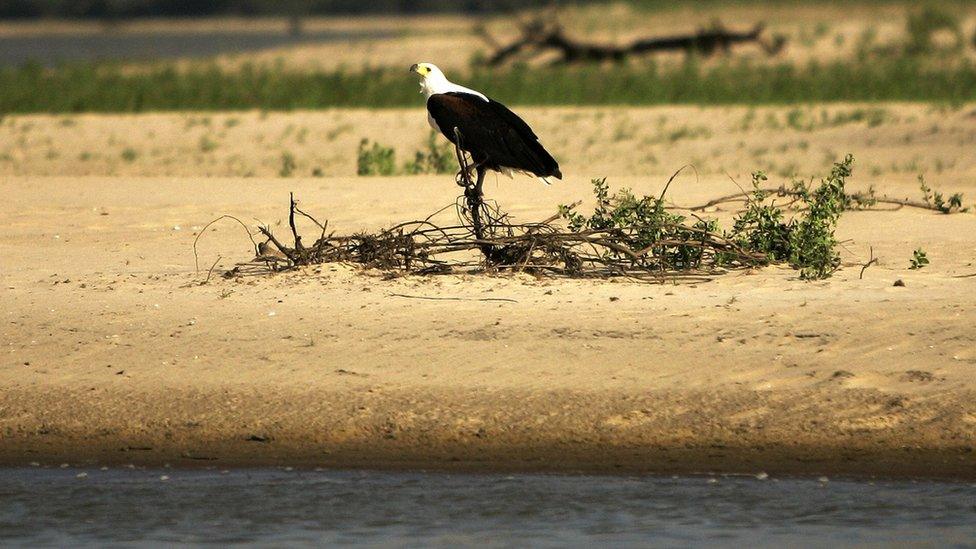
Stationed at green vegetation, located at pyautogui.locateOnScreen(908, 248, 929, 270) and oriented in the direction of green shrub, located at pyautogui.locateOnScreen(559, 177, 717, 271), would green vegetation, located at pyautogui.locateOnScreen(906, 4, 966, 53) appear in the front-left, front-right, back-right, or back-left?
back-right

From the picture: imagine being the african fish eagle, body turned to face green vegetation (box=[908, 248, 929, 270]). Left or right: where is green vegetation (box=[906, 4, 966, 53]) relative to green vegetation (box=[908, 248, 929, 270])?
left

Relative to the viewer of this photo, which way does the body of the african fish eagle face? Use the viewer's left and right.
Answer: facing to the left of the viewer

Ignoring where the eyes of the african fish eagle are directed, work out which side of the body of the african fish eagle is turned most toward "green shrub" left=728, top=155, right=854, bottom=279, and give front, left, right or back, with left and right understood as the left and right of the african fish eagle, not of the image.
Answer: back

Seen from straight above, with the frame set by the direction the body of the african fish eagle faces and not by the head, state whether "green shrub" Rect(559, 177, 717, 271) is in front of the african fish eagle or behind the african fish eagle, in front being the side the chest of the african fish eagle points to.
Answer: behind

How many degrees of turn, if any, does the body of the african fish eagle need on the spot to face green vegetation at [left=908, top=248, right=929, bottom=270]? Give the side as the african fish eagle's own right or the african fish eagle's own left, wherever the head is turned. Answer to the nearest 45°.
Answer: approximately 180°

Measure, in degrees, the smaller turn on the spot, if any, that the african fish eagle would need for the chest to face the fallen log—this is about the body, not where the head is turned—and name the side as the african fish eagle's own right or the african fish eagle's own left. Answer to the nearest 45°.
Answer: approximately 90° to the african fish eagle's own right
